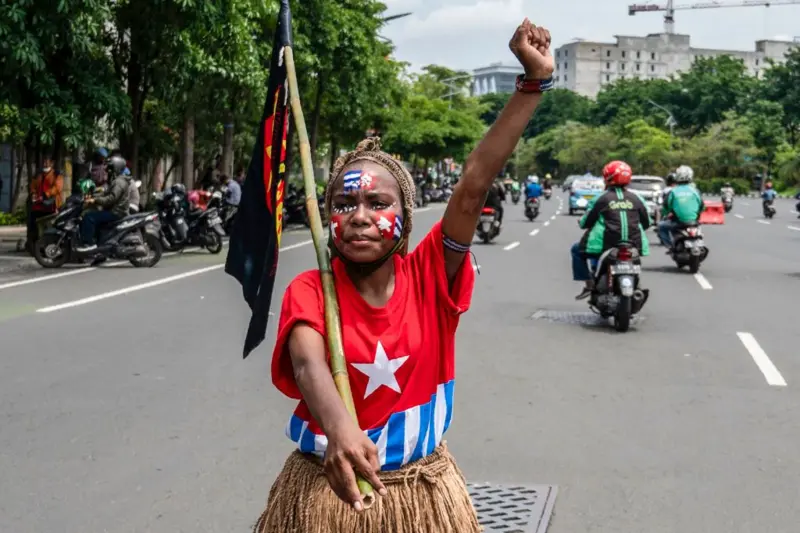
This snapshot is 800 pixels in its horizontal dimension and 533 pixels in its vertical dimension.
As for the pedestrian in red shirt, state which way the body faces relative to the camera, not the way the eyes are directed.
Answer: toward the camera

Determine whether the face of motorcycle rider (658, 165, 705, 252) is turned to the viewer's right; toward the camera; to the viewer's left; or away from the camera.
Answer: away from the camera

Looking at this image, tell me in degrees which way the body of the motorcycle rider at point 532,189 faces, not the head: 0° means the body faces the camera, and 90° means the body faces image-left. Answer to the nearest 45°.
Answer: approximately 180°

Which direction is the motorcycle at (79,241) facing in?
to the viewer's left

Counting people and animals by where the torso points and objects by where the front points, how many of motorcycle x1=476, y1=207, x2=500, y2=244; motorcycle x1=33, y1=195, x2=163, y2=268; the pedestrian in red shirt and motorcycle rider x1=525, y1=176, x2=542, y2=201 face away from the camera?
2

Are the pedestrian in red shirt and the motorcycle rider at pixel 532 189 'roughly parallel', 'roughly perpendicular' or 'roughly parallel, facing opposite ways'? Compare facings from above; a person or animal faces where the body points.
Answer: roughly parallel, facing opposite ways

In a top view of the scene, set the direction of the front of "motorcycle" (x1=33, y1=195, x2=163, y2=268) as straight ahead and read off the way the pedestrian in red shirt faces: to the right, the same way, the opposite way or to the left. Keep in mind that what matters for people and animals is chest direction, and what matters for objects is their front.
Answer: to the left

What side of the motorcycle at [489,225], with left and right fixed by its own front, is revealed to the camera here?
back

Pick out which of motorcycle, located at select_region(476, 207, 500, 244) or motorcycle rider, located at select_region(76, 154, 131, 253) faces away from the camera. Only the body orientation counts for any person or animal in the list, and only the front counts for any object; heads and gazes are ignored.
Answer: the motorcycle

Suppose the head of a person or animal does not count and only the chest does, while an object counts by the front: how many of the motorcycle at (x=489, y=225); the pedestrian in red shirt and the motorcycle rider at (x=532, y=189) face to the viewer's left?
0

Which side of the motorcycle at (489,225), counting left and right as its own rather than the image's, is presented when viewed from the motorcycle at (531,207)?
front

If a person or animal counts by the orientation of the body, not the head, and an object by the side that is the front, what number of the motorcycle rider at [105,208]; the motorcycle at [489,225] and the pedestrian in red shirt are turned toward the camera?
1

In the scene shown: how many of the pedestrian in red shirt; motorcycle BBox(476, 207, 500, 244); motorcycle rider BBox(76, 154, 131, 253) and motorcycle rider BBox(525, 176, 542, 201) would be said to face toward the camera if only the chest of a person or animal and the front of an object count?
1

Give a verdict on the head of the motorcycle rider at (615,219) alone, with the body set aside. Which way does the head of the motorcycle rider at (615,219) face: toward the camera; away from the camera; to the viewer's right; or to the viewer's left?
away from the camera

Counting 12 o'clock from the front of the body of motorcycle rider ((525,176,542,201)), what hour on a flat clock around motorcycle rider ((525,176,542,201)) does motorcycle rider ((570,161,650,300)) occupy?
motorcycle rider ((570,161,650,300)) is roughly at 6 o'clock from motorcycle rider ((525,176,542,201)).

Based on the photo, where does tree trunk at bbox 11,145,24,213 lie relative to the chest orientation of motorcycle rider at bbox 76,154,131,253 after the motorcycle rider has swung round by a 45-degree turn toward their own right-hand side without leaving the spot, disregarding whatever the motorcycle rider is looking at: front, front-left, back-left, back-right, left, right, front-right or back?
front-right

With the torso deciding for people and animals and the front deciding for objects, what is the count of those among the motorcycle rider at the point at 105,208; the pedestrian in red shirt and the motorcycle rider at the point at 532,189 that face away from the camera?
1

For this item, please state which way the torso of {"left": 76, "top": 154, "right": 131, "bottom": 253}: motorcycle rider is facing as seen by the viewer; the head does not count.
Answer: to the viewer's left

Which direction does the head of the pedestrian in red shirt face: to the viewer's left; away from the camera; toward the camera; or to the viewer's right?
toward the camera
